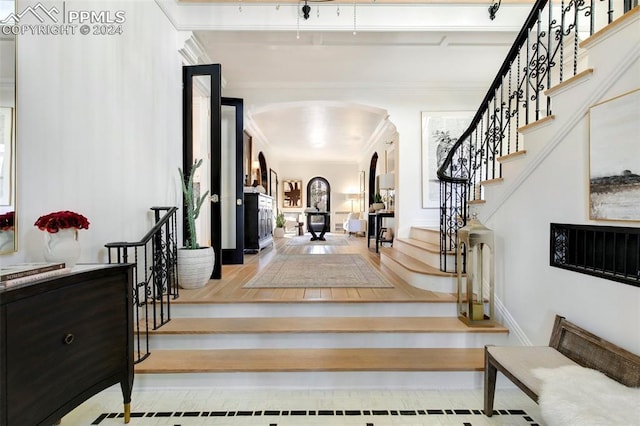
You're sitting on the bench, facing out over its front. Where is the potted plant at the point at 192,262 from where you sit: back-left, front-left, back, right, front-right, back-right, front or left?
front-right

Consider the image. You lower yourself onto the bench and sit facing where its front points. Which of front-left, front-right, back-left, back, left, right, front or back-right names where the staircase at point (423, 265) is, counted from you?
right

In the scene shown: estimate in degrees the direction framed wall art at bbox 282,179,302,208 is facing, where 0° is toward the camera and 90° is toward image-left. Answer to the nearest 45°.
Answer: approximately 0°

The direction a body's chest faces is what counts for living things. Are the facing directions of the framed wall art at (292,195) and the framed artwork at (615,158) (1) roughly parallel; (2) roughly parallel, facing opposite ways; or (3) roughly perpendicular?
roughly perpendicular

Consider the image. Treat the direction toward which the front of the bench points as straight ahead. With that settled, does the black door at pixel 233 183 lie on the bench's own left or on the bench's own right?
on the bench's own right

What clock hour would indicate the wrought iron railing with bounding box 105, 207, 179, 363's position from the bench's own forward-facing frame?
The wrought iron railing is roughly at 1 o'clock from the bench.

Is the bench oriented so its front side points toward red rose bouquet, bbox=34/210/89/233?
yes

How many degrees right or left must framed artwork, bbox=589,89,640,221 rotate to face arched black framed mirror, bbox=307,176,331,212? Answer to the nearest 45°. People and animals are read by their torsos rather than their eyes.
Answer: approximately 90° to its right

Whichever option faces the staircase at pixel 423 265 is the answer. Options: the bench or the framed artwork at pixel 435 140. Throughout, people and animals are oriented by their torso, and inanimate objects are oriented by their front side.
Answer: the framed artwork
